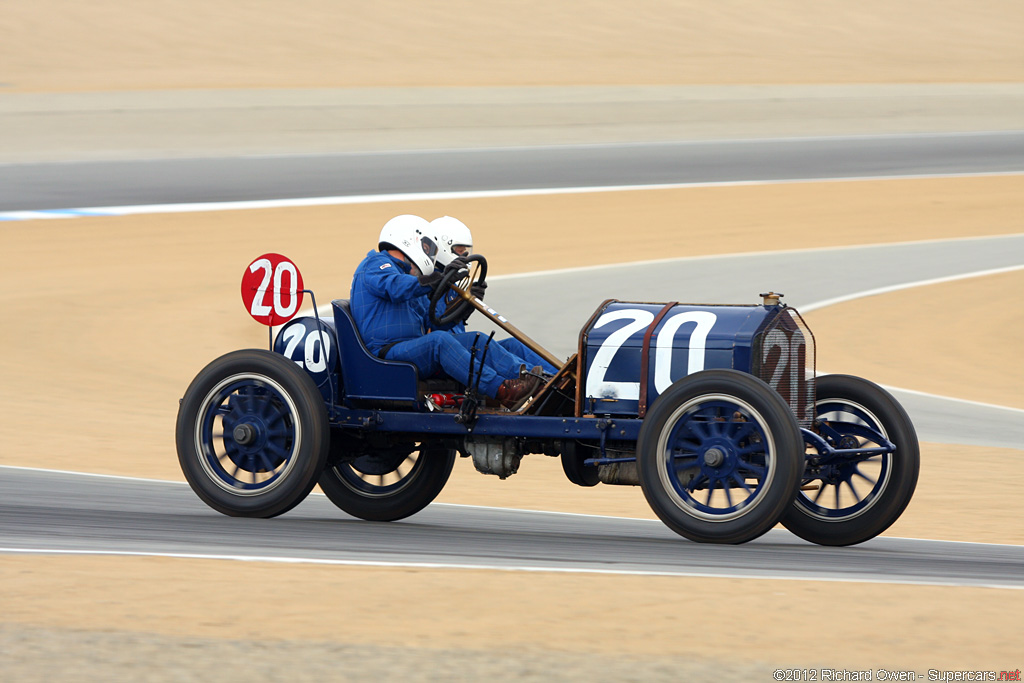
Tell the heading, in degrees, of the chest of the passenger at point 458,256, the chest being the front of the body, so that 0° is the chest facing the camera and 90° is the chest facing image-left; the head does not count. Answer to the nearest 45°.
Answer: approximately 315°

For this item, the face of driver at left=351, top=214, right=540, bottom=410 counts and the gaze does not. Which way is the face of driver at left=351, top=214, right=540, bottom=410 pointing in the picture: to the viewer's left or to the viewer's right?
to the viewer's right

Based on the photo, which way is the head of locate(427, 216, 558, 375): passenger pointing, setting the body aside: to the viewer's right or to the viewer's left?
to the viewer's right
